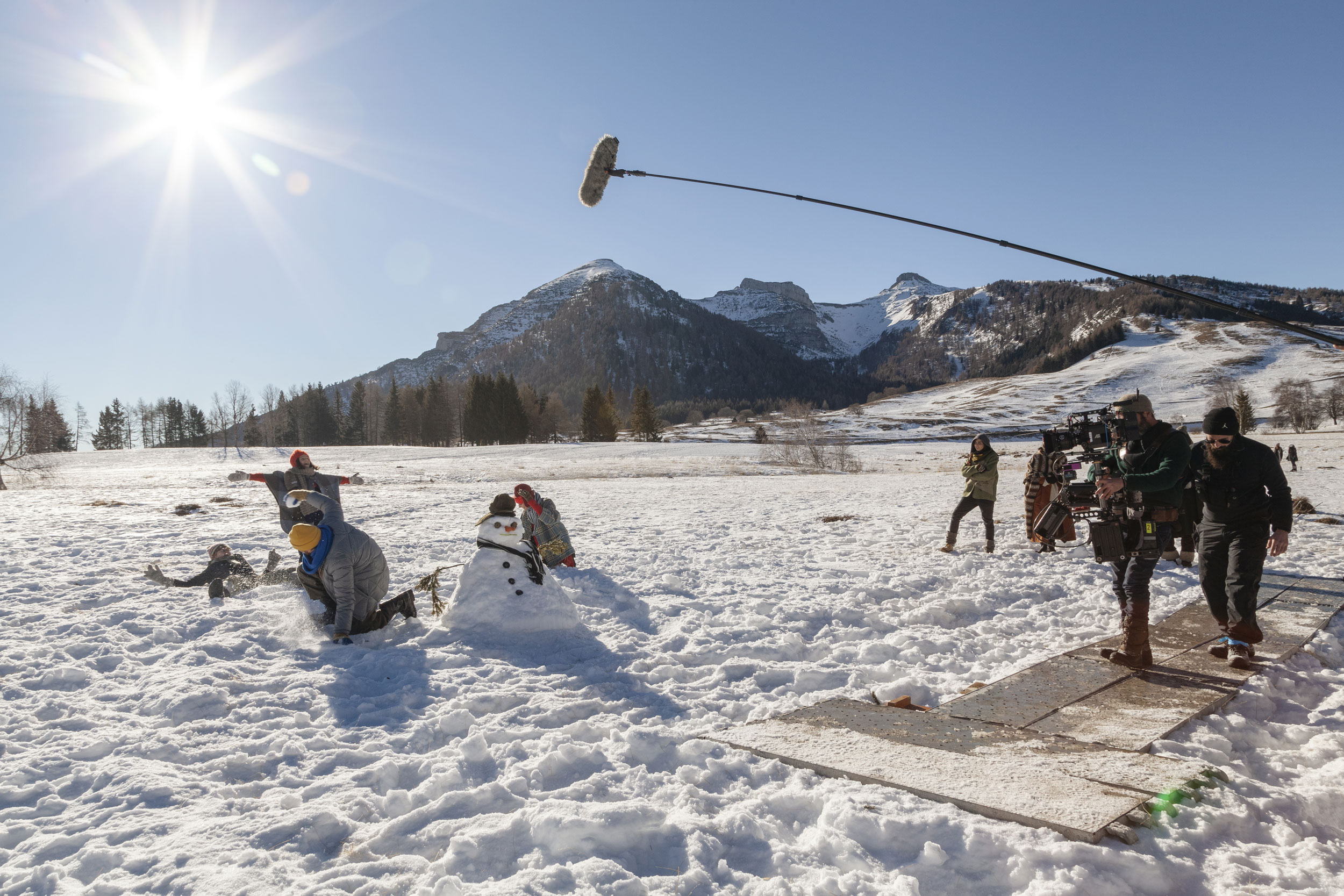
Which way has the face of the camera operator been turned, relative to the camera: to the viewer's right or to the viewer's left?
to the viewer's left

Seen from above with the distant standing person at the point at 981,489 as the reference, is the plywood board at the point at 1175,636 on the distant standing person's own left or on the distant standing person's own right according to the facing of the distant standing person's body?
on the distant standing person's own left

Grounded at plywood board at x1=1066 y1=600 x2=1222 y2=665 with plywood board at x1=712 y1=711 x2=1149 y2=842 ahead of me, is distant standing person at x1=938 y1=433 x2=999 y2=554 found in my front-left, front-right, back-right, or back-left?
back-right

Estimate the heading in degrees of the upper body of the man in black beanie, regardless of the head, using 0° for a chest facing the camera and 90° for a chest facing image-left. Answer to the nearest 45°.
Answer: approximately 0°

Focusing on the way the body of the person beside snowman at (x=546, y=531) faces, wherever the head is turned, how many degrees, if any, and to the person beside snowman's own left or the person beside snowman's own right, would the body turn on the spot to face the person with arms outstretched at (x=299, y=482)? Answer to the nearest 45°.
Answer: approximately 45° to the person beside snowman's own right

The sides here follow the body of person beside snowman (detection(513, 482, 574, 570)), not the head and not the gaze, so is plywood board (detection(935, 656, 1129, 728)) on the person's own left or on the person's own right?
on the person's own left

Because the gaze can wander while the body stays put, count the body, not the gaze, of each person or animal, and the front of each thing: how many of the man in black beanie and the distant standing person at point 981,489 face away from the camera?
0
